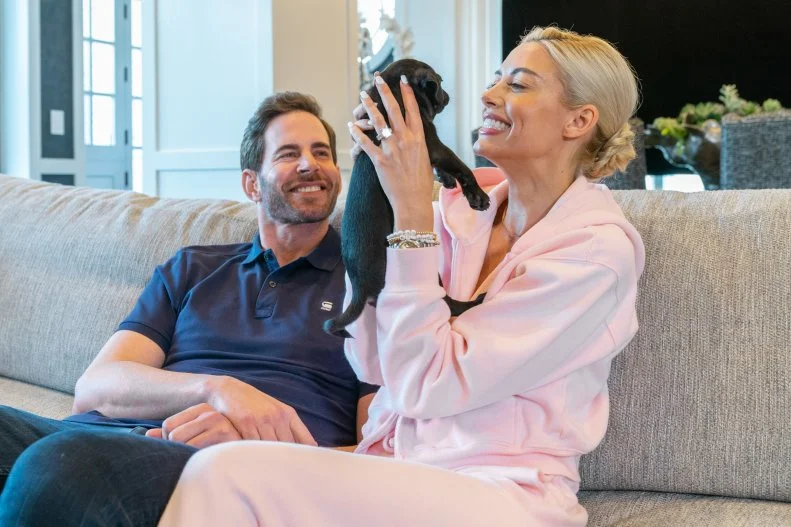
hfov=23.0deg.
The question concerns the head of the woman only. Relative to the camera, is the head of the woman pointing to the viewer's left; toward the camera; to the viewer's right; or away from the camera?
to the viewer's left

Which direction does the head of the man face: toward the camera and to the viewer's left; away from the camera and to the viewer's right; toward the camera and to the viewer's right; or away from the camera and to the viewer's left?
toward the camera and to the viewer's right

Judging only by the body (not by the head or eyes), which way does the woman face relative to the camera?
to the viewer's left

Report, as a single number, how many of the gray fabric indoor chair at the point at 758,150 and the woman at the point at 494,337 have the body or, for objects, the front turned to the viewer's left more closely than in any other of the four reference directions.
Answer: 1

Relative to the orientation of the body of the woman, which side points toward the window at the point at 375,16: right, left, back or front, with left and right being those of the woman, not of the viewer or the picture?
right

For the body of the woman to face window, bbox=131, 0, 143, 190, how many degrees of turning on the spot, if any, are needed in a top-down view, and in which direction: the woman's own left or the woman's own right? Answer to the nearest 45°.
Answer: approximately 90° to the woman's own right

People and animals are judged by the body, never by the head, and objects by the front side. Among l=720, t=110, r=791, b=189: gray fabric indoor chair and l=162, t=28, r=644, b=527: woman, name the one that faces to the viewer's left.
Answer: the woman
